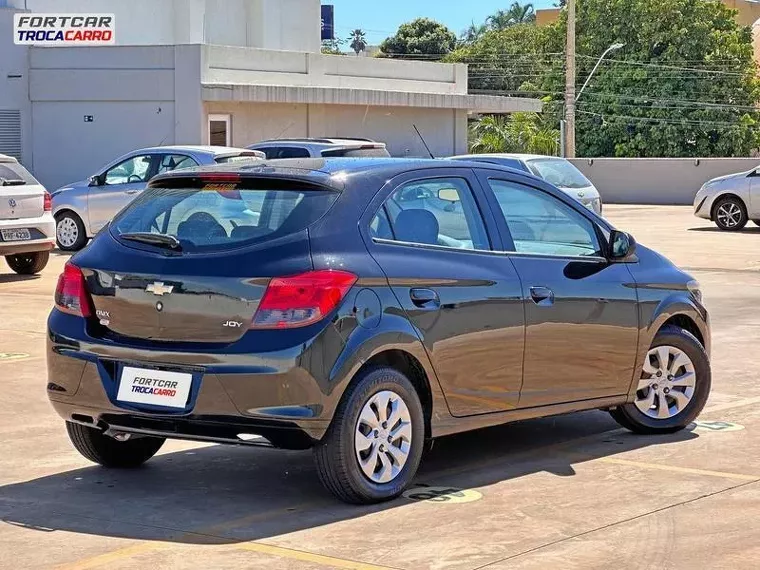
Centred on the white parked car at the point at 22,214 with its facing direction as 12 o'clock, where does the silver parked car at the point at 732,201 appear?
The silver parked car is roughly at 2 o'clock from the white parked car.

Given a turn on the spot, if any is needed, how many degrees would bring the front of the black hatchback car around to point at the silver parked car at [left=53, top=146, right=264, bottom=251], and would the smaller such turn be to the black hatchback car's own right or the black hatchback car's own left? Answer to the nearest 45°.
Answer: approximately 45° to the black hatchback car's own left

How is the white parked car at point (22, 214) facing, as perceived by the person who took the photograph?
facing away from the viewer

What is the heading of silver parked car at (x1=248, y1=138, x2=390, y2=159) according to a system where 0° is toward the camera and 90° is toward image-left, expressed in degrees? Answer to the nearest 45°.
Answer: approximately 135°

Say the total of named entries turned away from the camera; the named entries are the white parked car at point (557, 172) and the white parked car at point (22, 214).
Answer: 1

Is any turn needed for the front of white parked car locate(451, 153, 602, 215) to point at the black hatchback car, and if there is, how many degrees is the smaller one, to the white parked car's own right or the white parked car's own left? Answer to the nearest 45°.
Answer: approximately 45° to the white parked car's own right

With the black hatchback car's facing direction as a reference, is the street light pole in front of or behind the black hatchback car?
in front

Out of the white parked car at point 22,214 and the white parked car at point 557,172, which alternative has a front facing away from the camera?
the white parked car at point 22,214

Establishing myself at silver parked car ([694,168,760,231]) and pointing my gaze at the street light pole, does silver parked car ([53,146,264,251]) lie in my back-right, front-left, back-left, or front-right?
back-left

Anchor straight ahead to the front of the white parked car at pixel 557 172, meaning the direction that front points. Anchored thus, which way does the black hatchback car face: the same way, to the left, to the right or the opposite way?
to the left
